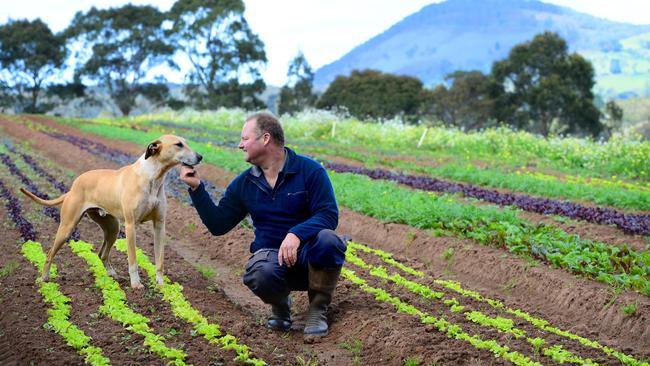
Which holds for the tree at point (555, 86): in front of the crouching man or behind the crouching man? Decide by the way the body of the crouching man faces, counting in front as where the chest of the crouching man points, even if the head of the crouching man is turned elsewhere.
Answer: behind

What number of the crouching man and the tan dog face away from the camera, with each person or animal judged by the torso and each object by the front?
0

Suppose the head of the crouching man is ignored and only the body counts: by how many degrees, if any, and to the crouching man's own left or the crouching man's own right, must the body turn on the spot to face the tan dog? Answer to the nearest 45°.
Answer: approximately 90° to the crouching man's own right

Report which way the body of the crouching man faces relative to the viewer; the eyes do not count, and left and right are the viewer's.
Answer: facing the viewer and to the left of the viewer

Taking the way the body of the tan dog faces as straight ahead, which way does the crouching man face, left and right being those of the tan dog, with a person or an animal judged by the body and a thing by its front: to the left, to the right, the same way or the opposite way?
to the right

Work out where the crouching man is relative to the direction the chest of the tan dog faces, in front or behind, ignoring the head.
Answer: in front

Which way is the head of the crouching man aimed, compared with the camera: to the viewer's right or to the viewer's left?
to the viewer's left

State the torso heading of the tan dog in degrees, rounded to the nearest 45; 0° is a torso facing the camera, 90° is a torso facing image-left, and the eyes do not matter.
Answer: approximately 315°

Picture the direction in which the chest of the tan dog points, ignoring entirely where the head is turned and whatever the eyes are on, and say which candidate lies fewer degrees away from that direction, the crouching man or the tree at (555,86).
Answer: the crouching man

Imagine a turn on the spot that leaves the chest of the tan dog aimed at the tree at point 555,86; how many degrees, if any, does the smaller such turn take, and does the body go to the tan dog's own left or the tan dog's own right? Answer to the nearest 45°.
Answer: approximately 90° to the tan dog's own left
